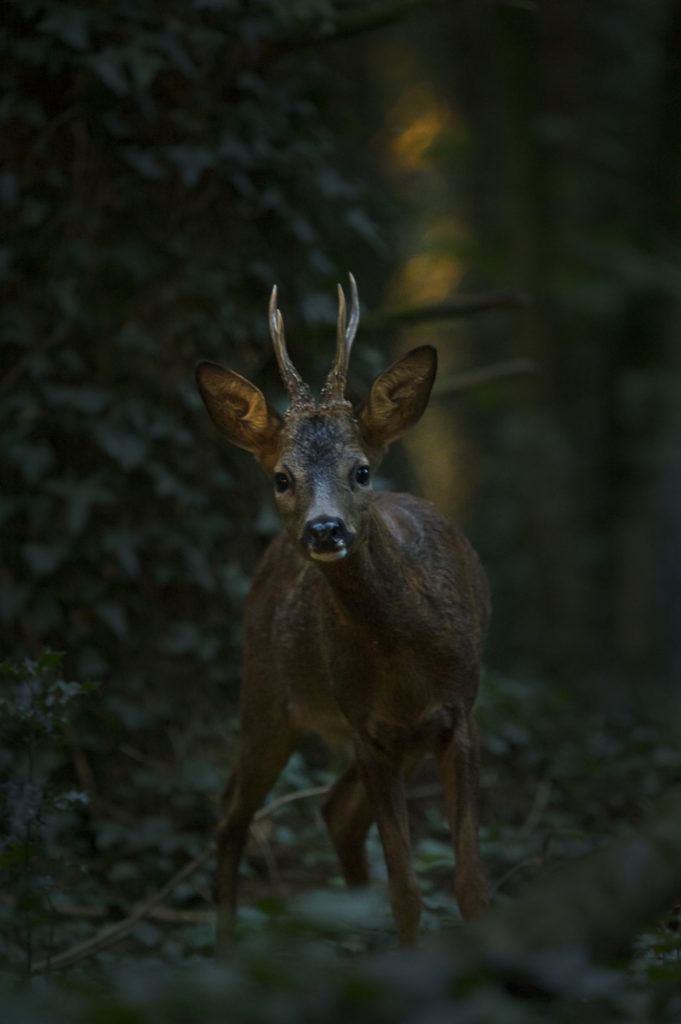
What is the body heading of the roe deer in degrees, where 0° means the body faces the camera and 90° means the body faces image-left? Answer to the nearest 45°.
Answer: approximately 315°

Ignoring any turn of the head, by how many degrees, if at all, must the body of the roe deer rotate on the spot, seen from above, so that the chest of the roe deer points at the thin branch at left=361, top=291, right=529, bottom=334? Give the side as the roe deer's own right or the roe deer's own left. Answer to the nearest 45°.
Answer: approximately 135° to the roe deer's own left

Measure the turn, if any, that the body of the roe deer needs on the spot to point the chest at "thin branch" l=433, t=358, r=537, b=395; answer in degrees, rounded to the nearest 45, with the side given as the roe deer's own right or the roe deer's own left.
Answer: approximately 135° to the roe deer's own left

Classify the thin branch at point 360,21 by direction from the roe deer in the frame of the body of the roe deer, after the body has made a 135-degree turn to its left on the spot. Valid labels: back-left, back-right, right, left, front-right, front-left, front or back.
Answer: front
